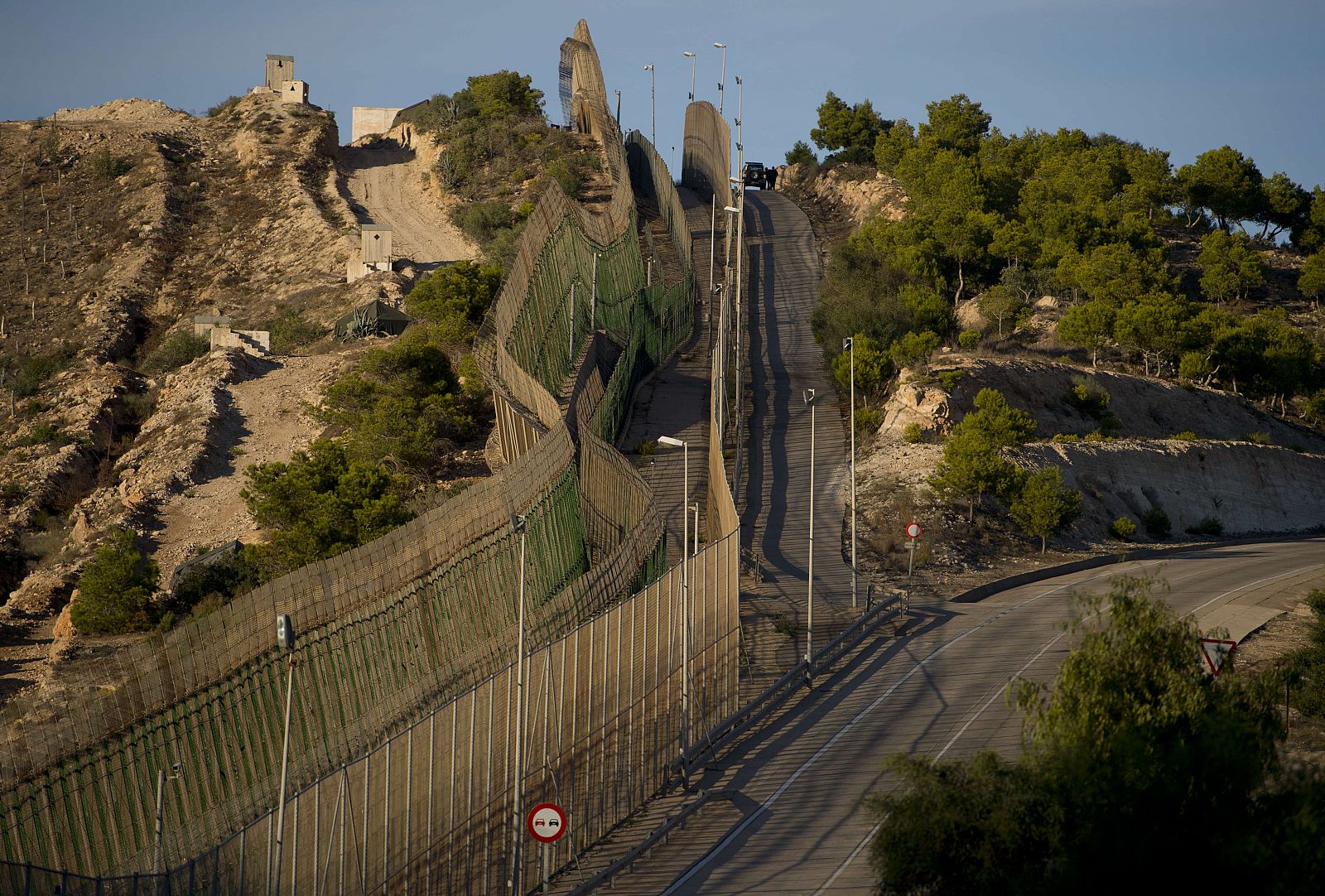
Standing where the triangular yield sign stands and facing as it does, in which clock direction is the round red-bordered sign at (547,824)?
The round red-bordered sign is roughly at 2 o'clock from the triangular yield sign.

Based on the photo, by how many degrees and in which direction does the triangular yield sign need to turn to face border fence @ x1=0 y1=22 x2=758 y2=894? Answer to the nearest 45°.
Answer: approximately 90° to its right

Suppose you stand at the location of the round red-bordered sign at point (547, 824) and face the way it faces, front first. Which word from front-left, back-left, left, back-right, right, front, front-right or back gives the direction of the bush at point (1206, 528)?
back-left

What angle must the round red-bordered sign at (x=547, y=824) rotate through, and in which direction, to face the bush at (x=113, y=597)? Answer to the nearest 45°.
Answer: approximately 135° to its right

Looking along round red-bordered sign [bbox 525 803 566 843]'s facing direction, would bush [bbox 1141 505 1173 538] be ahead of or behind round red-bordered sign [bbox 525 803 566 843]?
behind

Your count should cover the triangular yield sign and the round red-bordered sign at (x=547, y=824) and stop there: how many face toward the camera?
2

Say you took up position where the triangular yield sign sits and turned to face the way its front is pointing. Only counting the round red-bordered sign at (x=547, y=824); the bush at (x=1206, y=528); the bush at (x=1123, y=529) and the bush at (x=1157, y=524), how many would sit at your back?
3

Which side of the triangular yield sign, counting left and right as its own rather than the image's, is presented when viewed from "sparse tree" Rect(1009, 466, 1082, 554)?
back

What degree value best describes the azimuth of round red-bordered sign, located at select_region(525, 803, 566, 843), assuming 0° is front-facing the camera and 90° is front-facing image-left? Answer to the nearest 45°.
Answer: approximately 0°

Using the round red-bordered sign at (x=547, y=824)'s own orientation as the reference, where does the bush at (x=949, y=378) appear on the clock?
The bush is roughly at 7 o'clock from the round red-bordered sign.

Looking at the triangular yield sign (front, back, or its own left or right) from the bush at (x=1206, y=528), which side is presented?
back
